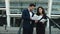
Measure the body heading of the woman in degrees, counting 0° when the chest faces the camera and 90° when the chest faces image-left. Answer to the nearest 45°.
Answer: approximately 45°
